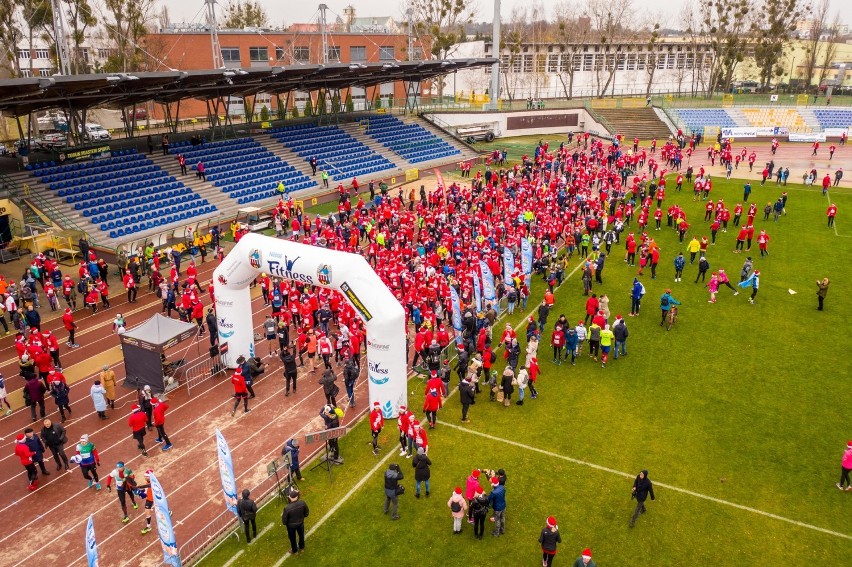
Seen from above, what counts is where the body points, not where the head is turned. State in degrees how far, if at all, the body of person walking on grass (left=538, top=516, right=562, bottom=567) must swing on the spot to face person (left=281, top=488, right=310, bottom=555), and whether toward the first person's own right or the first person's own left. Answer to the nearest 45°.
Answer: approximately 90° to the first person's own left

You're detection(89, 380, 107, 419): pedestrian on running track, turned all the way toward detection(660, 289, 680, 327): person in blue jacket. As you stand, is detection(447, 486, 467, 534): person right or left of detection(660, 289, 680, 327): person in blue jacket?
right

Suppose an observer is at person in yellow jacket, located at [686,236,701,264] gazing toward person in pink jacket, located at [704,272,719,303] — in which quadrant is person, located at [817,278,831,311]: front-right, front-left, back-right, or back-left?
front-left

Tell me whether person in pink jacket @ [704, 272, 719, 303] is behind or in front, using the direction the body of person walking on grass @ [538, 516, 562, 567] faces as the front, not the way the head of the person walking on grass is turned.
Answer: in front

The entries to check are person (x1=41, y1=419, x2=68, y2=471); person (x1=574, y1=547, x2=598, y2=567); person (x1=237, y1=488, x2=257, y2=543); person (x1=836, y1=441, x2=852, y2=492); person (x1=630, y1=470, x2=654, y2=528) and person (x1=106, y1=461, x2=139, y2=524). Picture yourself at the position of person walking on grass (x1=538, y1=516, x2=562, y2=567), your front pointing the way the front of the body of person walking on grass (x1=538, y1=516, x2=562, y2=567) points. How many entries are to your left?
3

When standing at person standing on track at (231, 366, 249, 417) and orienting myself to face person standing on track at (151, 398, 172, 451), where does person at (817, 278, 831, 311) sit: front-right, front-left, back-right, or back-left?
back-left
